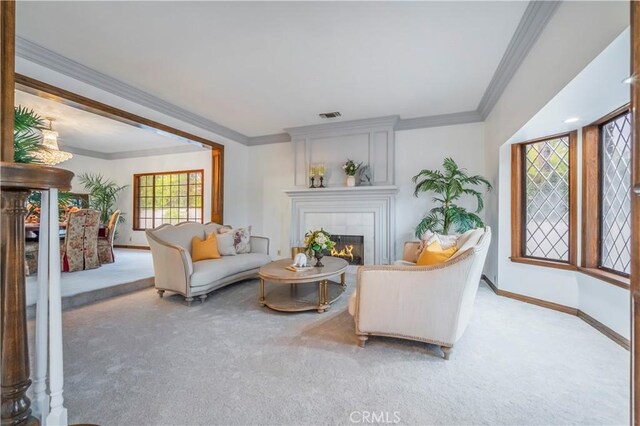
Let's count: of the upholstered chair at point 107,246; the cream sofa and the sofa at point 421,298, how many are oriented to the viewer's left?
2

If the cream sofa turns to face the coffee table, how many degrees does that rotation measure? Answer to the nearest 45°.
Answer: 0° — it already faces it

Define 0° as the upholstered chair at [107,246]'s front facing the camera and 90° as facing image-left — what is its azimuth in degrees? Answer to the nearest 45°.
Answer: approximately 90°

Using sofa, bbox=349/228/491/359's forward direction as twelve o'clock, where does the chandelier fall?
The chandelier is roughly at 12 o'clock from the sofa.

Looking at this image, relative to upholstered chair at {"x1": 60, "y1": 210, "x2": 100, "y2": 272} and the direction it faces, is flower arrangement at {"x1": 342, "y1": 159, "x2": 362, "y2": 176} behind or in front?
behind

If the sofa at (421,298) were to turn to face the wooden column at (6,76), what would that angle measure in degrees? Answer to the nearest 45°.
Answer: approximately 45° to its left

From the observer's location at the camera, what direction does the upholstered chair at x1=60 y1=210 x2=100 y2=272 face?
facing away from the viewer and to the left of the viewer

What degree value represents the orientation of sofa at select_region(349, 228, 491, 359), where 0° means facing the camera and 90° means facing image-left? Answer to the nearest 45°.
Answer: approximately 90°

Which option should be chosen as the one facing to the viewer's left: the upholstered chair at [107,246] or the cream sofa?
the upholstered chair

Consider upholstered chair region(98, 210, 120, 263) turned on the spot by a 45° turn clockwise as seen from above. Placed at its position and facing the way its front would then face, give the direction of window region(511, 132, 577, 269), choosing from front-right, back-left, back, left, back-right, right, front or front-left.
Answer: back

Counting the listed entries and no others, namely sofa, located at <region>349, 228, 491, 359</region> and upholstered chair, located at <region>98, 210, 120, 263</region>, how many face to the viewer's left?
2

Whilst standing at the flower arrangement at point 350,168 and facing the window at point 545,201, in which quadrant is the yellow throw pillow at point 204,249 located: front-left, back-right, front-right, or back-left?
back-right

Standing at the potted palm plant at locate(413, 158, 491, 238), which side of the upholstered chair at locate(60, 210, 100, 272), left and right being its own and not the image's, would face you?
back
